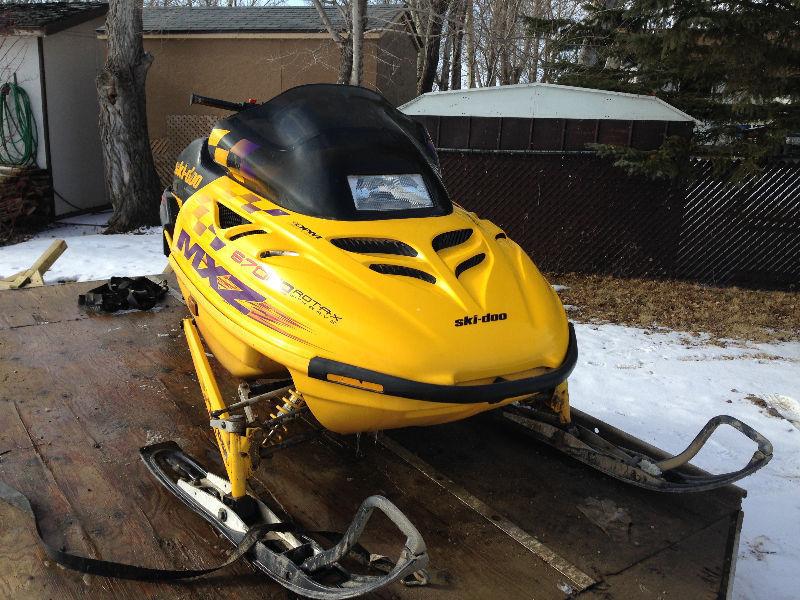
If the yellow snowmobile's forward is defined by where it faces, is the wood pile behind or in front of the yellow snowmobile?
behind

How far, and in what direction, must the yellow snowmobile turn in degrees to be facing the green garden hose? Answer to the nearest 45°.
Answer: approximately 180°

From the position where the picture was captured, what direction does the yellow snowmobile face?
facing the viewer and to the right of the viewer

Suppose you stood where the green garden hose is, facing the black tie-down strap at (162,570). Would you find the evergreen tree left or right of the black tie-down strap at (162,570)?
left

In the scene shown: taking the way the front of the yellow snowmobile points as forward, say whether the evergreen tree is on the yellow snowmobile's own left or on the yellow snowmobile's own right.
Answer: on the yellow snowmobile's own left

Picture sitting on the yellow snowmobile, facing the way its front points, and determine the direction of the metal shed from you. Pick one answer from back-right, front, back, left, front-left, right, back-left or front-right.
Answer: back-left

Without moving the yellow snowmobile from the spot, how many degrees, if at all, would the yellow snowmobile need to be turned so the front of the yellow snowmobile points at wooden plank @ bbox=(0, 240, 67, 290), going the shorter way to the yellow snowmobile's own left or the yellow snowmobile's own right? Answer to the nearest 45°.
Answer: approximately 180°

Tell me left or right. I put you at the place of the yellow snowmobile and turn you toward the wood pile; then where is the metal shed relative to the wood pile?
right

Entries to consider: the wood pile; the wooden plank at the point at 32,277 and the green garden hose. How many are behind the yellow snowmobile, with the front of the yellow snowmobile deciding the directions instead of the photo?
3

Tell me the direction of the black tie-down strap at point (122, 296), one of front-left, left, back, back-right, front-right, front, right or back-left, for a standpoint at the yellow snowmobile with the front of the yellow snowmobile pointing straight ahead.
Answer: back
